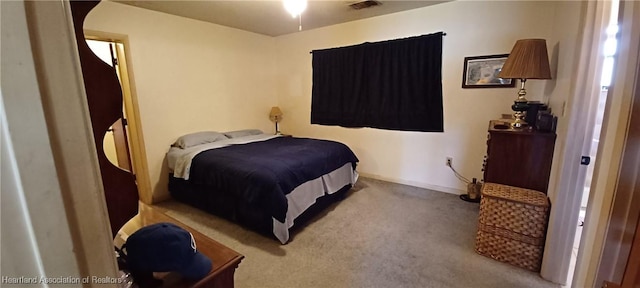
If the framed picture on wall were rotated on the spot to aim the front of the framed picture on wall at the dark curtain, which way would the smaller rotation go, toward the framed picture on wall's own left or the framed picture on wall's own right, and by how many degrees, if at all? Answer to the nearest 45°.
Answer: approximately 45° to the framed picture on wall's own right

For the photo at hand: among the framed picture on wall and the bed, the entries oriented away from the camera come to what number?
0

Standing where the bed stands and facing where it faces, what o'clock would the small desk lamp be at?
The small desk lamp is roughly at 8 o'clock from the bed.

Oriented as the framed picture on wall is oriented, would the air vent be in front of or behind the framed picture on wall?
in front

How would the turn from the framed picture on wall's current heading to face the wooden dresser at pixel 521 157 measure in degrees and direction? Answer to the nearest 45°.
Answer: approximately 45° to its left

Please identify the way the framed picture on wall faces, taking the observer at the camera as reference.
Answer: facing the viewer and to the left of the viewer

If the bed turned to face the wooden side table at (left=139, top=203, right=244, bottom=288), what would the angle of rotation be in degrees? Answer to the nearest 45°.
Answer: approximately 45° to its right

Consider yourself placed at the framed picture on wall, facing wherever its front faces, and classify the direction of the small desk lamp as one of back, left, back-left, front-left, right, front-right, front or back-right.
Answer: front-right

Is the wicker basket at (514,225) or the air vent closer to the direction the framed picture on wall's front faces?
the wicker basket

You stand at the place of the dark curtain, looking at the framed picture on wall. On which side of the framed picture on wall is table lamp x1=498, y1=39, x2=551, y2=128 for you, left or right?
right

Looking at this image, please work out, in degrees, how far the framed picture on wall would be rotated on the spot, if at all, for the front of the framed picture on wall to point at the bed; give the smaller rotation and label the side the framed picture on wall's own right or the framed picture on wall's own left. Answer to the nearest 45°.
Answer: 0° — it already faces it

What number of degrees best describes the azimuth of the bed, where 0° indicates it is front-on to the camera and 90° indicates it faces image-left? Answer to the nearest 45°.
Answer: approximately 315°

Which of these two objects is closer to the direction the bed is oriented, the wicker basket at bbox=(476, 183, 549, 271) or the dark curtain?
the wicker basket

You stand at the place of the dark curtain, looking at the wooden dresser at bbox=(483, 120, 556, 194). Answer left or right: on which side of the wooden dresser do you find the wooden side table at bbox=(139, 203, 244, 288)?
right
